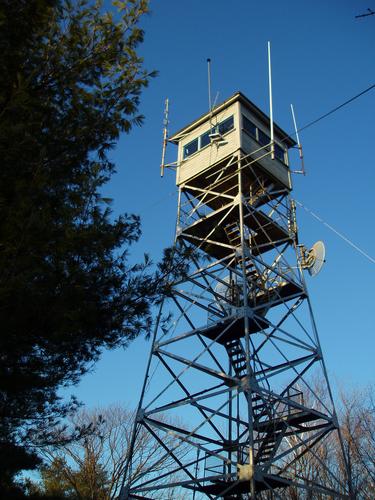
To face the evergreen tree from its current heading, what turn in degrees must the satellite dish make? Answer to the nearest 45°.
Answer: approximately 135° to its right
